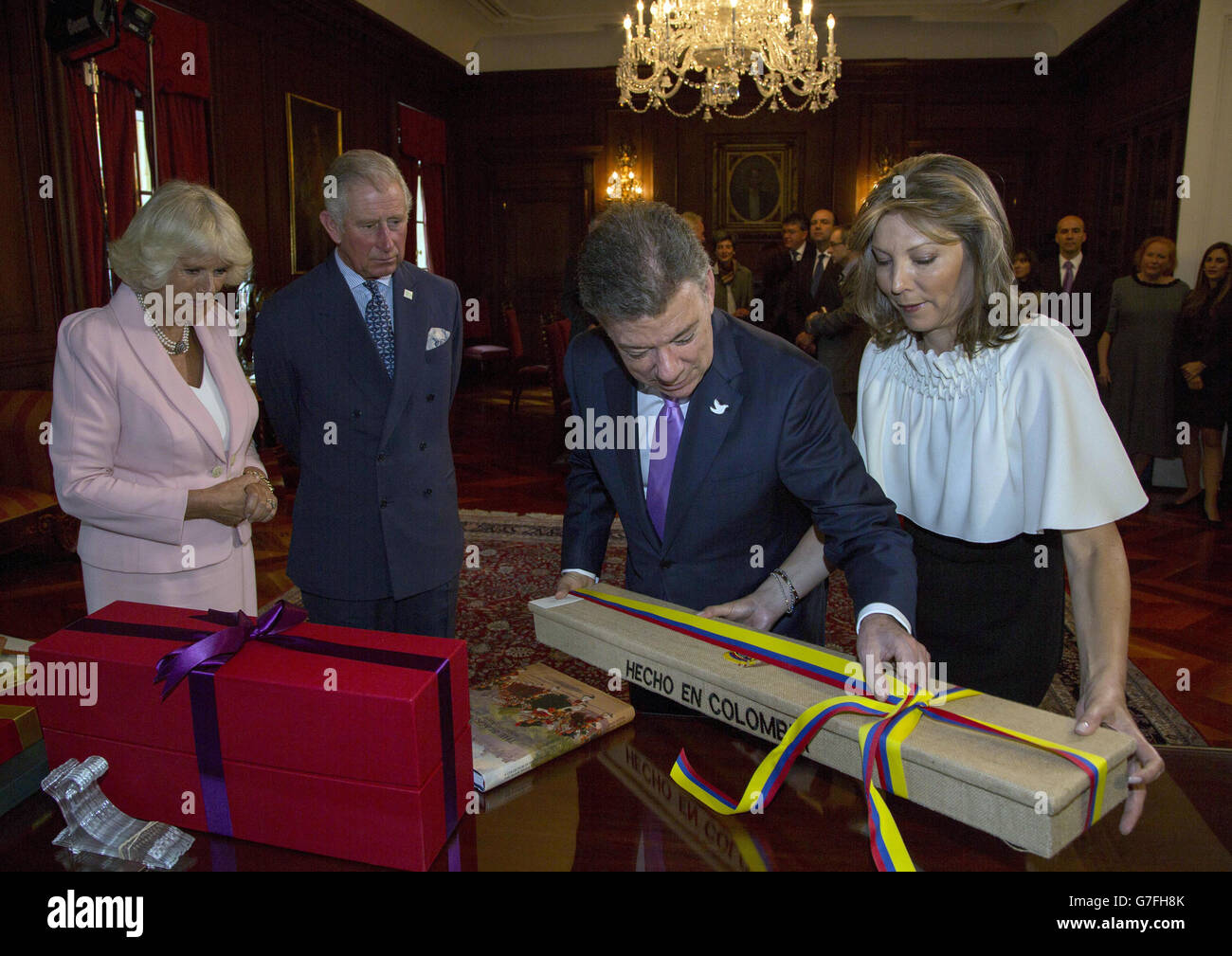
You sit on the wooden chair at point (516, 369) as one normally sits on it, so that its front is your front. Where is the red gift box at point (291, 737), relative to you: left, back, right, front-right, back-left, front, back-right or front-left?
right

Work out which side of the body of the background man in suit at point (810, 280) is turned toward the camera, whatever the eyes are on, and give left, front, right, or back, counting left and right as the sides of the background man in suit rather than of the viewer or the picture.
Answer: front

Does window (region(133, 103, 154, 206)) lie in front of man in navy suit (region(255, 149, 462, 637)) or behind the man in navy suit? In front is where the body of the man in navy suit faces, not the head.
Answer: behind

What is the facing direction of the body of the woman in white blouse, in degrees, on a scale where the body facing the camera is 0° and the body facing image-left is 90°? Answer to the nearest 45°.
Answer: approximately 45°

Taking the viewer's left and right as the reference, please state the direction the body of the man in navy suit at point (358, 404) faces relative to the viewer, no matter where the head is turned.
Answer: facing the viewer and to the right of the viewer

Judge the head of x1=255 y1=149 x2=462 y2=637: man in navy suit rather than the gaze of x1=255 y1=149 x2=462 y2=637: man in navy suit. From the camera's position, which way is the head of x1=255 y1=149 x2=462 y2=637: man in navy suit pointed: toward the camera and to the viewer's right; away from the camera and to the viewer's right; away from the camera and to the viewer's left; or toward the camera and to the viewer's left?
toward the camera and to the viewer's right

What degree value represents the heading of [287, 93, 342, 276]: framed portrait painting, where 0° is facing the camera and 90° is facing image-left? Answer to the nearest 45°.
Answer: approximately 315°

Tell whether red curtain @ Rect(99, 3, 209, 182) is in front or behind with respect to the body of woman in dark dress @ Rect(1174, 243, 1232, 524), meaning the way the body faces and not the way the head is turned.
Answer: in front

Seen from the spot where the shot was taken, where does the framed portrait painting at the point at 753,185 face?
facing the viewer

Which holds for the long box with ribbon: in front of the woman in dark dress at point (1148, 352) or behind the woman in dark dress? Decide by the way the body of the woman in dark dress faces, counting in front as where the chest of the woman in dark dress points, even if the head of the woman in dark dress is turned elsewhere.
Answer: in front

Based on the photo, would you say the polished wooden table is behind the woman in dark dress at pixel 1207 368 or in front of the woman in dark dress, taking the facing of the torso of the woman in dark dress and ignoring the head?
in front

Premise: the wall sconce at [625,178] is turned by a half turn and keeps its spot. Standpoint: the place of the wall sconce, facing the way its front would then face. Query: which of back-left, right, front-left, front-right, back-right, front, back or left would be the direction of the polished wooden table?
back
